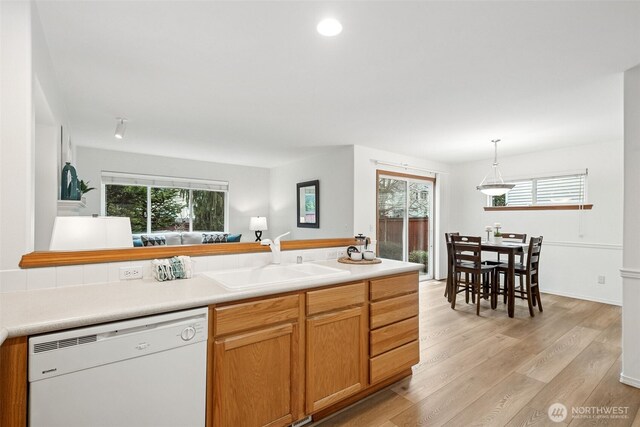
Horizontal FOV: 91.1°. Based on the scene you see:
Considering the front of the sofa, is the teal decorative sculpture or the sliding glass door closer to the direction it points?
the teal decorative sculpture

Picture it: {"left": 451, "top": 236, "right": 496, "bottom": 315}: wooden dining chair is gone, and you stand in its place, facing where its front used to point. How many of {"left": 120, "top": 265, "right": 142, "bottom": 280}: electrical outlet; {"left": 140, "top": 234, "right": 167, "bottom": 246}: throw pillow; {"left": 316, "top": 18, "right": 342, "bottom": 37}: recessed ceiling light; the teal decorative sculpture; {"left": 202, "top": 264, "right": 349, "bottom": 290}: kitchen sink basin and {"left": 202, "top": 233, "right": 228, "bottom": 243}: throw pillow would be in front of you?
0

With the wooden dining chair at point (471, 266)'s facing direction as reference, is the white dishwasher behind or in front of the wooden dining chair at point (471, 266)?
behind

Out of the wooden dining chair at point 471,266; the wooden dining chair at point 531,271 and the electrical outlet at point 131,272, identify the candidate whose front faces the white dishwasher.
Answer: the electrical outlet

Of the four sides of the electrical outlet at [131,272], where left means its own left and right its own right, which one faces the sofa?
back

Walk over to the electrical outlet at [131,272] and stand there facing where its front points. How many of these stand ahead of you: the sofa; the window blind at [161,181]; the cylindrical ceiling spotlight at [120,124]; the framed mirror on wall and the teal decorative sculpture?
0

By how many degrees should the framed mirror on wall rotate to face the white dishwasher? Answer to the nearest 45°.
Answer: approximately 45° to its left

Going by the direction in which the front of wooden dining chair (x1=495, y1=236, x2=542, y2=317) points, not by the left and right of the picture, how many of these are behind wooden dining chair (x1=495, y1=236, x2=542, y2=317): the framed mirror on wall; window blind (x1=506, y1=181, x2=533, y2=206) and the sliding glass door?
0

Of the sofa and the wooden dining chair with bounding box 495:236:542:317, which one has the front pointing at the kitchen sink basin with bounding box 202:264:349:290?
the sofa

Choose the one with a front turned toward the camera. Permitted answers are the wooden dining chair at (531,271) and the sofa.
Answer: the sofa

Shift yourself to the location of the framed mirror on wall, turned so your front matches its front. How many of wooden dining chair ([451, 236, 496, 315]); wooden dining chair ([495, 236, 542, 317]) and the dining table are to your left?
3

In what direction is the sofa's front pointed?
toward the camera

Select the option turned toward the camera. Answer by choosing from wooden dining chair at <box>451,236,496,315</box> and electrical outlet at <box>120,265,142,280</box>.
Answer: the electrical outlet

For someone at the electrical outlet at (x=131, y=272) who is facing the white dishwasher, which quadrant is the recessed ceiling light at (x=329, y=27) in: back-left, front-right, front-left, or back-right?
front-left

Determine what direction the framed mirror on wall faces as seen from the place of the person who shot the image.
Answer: facing the viewer and to the left of the viewer

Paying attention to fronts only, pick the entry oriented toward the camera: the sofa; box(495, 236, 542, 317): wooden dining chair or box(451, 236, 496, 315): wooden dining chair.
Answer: the sofa

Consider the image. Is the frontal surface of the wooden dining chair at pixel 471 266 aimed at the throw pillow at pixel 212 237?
no

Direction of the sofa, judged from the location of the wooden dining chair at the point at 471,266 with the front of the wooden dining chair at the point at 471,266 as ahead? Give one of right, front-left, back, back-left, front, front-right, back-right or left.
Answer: back-left

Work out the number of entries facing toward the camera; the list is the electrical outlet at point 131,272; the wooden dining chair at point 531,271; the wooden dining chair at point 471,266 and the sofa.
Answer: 2

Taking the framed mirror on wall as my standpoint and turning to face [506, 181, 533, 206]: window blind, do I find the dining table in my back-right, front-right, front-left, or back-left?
front-right

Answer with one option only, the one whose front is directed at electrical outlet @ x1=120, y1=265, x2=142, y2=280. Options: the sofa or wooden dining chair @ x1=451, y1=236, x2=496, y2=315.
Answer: the sofa

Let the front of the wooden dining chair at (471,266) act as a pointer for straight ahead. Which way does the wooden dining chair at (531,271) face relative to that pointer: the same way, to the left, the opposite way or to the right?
to the left
